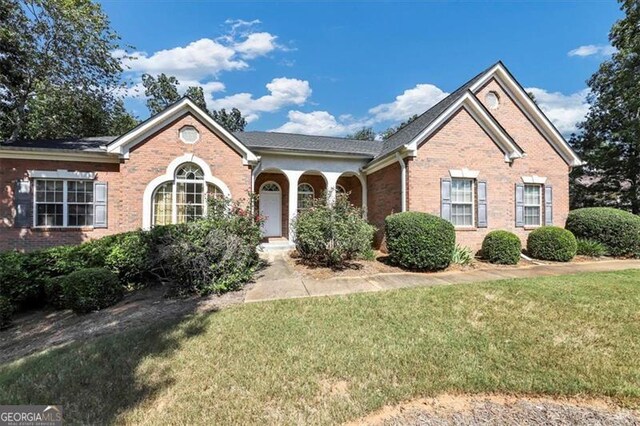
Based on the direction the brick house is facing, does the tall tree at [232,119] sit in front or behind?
behind

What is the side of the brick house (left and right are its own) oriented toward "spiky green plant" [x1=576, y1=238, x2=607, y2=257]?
left

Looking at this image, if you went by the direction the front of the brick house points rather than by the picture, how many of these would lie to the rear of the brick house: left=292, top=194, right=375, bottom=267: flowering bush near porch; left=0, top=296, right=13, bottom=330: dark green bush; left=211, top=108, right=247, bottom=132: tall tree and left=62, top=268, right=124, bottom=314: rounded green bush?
1

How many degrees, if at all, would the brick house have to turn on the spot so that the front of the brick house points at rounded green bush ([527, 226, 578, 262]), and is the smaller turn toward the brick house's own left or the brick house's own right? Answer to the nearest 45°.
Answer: approximately 90° to the brick house's own left

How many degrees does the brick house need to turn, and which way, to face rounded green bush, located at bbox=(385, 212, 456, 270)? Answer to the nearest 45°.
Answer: approximately 45° to its left

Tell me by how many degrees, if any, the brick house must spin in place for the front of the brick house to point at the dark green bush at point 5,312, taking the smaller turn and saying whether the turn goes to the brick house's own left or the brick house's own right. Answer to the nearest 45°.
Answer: approximately 45° to the brick house's own right

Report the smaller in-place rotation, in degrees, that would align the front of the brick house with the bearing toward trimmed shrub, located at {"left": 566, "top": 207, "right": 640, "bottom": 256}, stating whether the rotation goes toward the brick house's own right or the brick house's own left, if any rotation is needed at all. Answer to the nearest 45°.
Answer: approximately 90° to the brick house's own left

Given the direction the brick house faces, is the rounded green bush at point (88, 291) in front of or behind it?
in front

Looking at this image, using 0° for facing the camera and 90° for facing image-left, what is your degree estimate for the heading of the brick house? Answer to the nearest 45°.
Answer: approximately 0°

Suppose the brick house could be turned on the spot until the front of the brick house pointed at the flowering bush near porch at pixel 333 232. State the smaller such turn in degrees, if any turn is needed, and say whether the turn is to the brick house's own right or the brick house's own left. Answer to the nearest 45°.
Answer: approximately 45° to the brick house's own left

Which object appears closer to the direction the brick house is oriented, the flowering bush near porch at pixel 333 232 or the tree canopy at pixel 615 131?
the flowering bush near porch

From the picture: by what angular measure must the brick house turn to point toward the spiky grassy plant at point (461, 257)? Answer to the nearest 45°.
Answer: approximately 90° to its left

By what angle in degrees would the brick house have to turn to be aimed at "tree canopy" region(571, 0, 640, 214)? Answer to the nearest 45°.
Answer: approximately 90° to its left
